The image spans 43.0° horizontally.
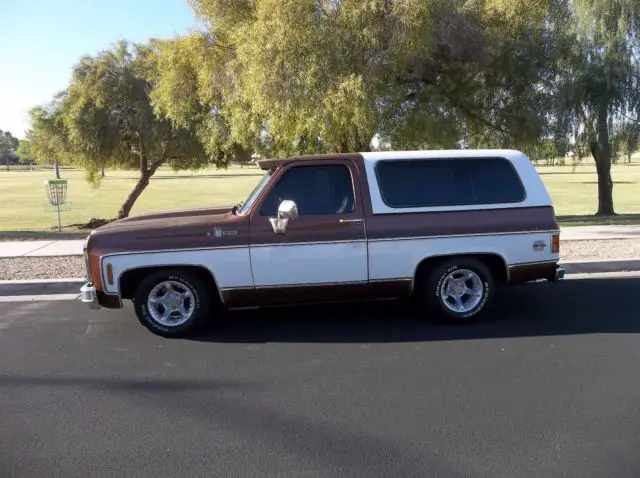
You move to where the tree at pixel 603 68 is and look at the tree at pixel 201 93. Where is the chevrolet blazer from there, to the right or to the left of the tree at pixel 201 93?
left

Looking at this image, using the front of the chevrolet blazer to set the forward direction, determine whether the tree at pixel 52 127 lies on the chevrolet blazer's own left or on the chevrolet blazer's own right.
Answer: on the chevrolet blazer's own right

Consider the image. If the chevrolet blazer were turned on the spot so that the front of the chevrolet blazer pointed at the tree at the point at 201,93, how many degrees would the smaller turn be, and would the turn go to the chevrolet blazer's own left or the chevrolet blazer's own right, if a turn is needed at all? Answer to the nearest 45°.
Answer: approximately 90° to the chevrolet blazer's own right

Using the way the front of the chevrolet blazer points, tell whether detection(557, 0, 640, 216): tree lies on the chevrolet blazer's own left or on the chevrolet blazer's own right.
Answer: on the chevrolet blazer's own right

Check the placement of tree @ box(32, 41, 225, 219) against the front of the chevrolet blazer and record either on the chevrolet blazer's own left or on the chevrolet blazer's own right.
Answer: on the chevrolet blazer's own right

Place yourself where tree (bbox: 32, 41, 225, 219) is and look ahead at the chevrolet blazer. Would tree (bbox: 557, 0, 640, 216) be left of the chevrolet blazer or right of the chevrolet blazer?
left

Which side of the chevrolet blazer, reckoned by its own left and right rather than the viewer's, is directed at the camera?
left
